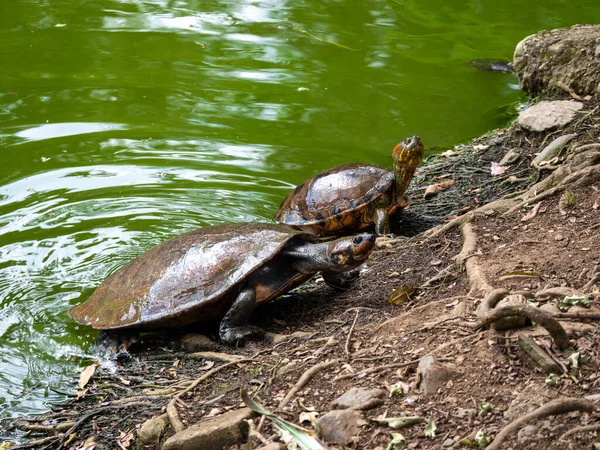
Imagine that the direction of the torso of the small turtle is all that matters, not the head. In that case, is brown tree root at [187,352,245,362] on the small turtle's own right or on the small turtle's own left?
on the small turtle's own right

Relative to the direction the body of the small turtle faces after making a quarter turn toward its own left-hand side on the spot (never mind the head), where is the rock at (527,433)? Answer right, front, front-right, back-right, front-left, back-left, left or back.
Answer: back

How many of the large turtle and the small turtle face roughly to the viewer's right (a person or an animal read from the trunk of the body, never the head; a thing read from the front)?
2

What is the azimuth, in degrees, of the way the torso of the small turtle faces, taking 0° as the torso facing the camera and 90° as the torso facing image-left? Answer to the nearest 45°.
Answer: approximately 270°

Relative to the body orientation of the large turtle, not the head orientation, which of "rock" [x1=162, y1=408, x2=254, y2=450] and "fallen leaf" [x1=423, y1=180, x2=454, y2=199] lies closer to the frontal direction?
the fallen leaf

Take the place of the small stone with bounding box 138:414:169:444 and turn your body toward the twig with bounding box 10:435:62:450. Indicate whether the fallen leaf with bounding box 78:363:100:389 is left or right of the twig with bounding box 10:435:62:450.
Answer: right

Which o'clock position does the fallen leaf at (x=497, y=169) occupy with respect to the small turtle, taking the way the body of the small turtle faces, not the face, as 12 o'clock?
The fallen leaf is roughly at 11 o'clock from the small turtle.

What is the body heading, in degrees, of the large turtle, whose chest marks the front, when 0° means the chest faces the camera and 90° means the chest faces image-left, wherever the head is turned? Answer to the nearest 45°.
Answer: approximately 270°

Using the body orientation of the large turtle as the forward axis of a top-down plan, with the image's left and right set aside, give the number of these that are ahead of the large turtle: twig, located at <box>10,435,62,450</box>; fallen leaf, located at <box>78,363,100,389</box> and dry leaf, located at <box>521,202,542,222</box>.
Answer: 1

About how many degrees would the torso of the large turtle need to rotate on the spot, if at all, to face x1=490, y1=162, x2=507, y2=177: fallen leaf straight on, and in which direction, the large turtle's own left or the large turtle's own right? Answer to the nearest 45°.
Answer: approximately 45° to the large turtle's own left

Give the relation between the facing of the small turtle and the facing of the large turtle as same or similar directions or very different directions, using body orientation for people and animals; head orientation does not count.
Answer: same or similar directions
